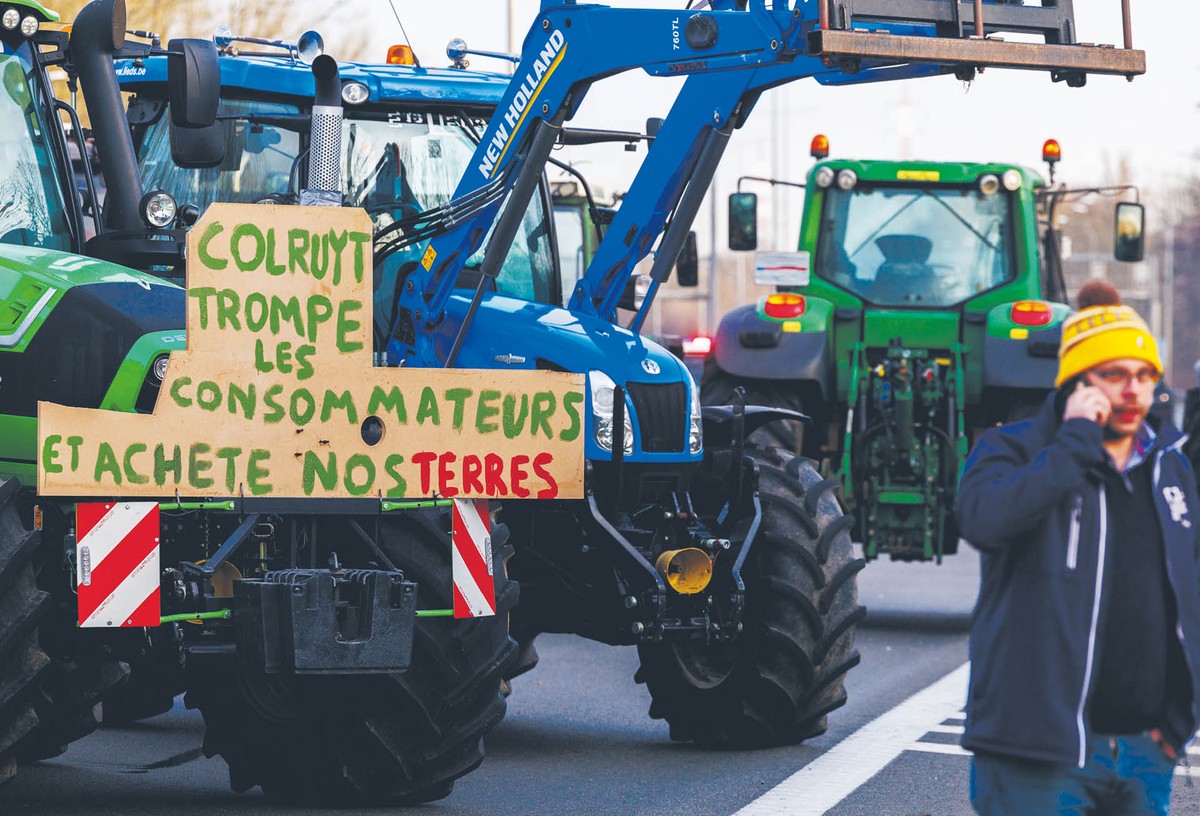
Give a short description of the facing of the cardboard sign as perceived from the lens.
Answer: facing the viewer

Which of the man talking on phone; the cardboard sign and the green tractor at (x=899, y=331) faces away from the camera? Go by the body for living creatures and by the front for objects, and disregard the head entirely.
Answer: the green tractor

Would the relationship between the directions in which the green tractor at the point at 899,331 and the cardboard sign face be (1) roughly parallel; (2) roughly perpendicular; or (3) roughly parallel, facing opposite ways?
roughly parallel, facing opposite ways

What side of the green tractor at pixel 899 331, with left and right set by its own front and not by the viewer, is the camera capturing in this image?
back

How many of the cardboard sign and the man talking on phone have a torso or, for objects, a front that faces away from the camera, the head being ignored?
0

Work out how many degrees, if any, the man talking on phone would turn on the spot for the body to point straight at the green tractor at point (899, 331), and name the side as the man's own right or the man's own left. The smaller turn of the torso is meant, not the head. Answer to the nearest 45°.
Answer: approximately 135° to the man's own left

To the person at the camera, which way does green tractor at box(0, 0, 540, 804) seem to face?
facing the viewer and to the right of the viewer

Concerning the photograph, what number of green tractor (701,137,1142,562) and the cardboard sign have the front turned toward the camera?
1

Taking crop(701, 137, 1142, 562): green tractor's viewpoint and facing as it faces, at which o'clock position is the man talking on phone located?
The man talking on phone is roughly at 6 o'clock from the green tractor.

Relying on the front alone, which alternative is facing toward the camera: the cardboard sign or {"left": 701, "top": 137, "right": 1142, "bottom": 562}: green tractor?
the cardboard sign

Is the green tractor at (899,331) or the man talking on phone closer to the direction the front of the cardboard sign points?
the man talking on phone

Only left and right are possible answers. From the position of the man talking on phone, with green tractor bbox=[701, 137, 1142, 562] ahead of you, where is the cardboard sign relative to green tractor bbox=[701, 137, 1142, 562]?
left
